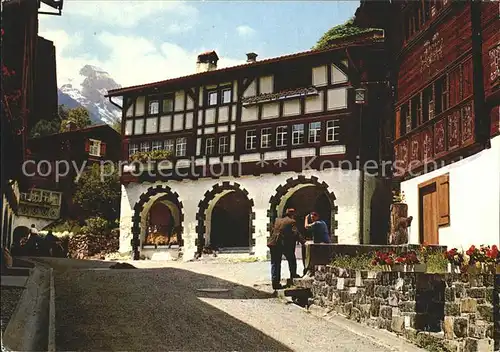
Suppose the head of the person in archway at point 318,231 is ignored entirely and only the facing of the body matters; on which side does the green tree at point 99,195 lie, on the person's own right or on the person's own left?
on the person's own right

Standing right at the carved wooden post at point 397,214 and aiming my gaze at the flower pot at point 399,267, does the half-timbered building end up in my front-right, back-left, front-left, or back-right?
back-right

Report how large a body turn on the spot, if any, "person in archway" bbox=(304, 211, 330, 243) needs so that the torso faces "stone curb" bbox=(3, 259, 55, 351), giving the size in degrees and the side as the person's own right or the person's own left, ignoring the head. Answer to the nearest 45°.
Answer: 0° — they already face it

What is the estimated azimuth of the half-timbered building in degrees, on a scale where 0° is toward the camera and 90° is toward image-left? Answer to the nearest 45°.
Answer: approximately 45°

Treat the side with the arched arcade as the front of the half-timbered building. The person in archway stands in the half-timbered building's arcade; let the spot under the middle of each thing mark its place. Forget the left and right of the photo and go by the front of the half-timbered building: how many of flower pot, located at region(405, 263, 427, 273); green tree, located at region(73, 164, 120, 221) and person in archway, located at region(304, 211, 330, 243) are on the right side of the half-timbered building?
1

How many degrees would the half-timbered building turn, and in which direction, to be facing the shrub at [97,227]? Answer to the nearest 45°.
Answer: approximately 90° to its right

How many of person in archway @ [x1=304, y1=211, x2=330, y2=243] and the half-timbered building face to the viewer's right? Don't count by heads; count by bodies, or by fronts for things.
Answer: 0

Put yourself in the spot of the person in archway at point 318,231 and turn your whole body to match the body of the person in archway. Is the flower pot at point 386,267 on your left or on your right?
on your left

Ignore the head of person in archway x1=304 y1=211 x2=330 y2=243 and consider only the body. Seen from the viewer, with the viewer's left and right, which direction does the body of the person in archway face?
facing the viewer and to the left of the viewer

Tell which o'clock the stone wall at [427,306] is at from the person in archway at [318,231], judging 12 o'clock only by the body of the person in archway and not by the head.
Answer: The stone wall is roughly at 10 o'clock from the person in archway.

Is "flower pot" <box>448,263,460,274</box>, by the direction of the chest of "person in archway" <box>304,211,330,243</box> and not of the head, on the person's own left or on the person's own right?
on the person's own left

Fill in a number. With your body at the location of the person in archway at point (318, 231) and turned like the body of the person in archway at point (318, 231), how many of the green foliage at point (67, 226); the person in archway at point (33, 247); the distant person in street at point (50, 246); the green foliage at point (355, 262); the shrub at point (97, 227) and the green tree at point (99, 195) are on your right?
5

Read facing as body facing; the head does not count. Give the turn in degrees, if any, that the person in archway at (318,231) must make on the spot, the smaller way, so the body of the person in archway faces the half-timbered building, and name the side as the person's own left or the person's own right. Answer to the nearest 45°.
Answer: approximately 135° to the person's own right

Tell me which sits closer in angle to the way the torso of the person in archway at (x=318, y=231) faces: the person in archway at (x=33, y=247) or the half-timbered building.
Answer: the person in archway

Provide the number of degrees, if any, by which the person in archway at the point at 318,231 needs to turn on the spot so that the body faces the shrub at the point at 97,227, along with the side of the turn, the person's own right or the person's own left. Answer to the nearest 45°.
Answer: approximately 90° to the person's own right

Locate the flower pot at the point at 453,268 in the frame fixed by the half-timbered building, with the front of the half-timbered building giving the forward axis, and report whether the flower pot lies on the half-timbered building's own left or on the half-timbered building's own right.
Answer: on the half-timbered building's own left
